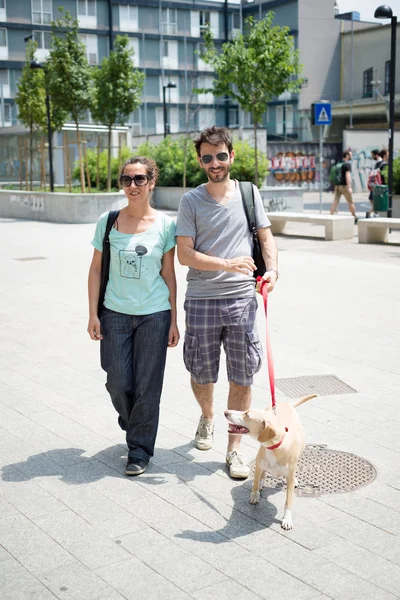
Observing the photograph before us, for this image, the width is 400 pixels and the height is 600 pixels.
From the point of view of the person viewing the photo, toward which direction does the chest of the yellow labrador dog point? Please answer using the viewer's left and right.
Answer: facing the viewer and to the left of the viewer

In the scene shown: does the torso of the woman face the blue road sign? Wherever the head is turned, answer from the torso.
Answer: no

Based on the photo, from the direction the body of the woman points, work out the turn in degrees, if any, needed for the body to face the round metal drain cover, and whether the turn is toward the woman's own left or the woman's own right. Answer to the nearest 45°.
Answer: approximately 90° to the woman's own left

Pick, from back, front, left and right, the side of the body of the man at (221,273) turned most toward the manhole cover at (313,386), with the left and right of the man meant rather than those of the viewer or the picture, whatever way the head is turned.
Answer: back

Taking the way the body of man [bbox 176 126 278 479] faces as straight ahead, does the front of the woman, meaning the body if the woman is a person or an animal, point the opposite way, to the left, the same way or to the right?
the same way

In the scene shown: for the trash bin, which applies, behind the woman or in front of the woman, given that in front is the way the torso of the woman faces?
behind

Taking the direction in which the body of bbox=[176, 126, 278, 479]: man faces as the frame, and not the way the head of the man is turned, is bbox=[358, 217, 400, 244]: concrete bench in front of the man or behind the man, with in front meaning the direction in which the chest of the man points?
behind

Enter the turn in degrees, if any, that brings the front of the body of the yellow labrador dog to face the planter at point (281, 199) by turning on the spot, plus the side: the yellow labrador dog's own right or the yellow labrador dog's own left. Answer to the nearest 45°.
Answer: approximately 135° to the yellow labrador dog's own right

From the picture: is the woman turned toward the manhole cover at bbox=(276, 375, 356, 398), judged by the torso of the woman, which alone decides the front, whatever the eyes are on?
no

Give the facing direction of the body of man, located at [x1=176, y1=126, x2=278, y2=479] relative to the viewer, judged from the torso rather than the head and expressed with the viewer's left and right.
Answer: facing the viewer

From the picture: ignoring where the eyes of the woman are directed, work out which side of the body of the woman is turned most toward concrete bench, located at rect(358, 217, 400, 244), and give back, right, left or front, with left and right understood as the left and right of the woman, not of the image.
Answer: back

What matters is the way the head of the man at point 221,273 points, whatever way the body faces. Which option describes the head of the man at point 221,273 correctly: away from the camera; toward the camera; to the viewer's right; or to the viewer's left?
toward the camera

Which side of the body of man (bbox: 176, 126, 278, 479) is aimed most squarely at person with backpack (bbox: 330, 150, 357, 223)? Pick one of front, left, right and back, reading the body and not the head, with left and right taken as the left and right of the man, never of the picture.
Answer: back

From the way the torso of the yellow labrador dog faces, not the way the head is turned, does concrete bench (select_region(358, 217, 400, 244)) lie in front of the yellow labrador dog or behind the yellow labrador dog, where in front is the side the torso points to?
behind

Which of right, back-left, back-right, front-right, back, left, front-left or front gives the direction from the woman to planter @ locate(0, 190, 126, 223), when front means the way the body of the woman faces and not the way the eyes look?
back

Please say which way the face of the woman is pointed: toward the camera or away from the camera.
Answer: toward the camera

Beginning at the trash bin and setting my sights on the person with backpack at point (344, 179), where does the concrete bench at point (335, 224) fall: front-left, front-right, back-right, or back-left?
front-left

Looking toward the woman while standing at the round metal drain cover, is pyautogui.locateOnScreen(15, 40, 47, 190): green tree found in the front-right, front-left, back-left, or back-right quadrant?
front-right

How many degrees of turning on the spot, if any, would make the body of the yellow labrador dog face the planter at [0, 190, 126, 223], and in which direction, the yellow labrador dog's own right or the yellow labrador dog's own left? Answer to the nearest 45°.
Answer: approximately 135° to the yellow labrador dog's own right
